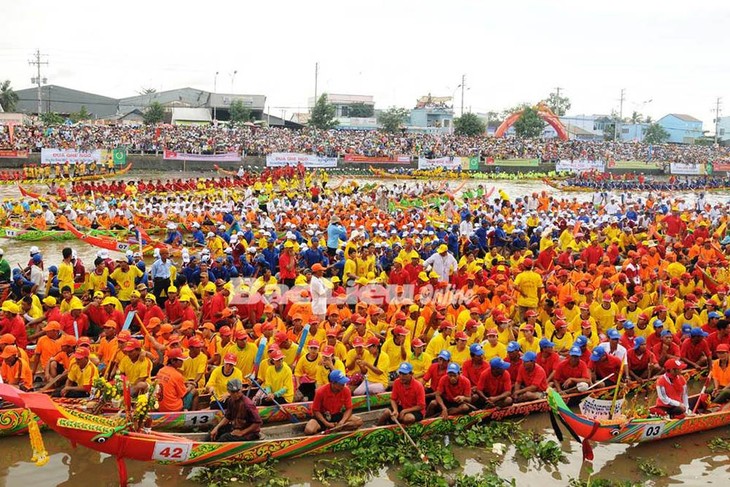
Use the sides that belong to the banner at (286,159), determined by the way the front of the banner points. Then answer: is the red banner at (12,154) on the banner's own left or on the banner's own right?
on the banner's own right

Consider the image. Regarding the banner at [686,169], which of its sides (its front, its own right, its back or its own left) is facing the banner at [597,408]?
front

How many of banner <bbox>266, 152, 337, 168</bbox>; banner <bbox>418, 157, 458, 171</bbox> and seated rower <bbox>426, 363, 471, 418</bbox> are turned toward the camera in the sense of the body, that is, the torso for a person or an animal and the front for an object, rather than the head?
3

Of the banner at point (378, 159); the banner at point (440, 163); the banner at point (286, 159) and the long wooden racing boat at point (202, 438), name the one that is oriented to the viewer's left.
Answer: the long wooden racing boat

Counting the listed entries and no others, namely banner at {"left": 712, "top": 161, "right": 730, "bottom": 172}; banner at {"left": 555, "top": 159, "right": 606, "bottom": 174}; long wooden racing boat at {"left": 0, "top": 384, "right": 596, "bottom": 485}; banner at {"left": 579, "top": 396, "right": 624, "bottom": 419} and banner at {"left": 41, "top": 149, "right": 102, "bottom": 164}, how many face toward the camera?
4

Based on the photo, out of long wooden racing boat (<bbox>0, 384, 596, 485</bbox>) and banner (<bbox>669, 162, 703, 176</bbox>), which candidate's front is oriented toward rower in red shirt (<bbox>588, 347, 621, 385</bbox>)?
the banner

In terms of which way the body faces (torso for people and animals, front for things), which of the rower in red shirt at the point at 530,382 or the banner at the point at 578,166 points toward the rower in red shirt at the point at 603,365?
the banner

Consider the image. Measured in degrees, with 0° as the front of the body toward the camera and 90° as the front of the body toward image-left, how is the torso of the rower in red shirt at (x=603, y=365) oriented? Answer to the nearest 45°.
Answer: approximately 45°

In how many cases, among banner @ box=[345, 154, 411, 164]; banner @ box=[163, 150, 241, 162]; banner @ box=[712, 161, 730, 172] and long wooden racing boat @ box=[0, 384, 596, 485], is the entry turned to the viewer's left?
1

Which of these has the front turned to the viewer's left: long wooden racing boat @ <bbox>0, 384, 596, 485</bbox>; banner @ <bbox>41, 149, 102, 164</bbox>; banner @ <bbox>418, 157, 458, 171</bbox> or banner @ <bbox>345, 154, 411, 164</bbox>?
the long wooden racing boat

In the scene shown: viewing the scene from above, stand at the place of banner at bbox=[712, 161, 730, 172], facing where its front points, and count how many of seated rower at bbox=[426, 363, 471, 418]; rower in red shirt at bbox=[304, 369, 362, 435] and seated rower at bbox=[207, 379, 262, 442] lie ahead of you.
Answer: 3

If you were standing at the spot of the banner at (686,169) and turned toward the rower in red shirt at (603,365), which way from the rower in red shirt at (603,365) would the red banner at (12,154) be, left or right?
right

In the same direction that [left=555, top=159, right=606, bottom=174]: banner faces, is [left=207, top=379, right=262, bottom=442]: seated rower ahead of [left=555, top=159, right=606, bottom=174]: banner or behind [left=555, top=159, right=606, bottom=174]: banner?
ahead

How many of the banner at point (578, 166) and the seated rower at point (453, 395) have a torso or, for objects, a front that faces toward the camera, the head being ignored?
2
